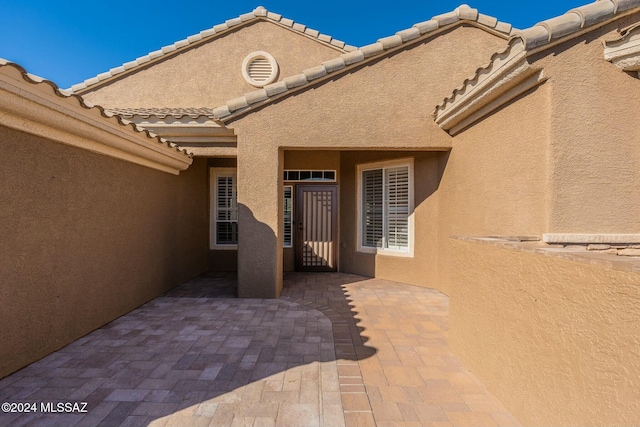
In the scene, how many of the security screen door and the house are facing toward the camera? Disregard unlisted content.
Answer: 2

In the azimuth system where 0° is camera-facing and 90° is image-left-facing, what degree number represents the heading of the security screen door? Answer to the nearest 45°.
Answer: approximately 0°

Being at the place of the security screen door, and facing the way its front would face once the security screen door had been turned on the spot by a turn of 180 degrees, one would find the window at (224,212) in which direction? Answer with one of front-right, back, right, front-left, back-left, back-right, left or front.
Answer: left

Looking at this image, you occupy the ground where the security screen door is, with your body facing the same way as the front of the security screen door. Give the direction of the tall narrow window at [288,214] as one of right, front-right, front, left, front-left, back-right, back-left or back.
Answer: right
